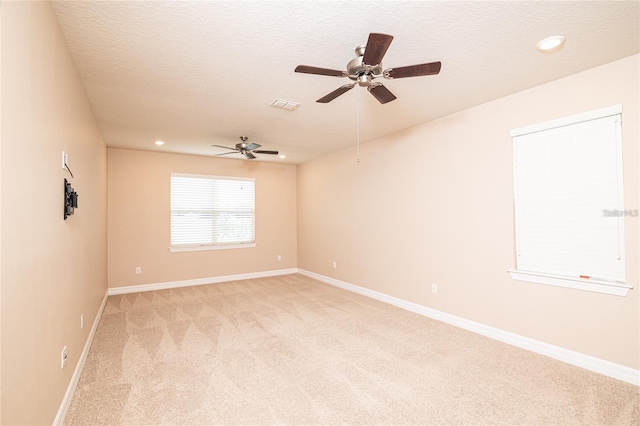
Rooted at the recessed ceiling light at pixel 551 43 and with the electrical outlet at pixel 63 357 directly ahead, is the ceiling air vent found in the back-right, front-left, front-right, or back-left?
front-right

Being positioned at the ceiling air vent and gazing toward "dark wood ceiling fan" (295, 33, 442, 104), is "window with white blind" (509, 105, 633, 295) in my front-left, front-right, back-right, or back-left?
front-left

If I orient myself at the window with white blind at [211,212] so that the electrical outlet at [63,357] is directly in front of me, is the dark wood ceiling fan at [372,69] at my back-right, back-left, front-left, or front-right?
front-left

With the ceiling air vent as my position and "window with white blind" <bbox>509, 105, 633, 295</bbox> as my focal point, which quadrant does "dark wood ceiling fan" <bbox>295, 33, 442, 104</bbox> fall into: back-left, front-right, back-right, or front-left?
front-right

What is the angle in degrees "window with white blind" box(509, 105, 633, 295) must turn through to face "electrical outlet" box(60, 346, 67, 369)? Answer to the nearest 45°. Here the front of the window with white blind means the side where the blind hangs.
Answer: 0° — it already faces it

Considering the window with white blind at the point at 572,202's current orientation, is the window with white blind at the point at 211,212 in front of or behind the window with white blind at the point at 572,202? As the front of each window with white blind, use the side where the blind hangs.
in front

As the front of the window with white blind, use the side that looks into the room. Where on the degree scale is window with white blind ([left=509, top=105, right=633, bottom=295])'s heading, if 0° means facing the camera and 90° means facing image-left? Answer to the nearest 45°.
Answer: approximately 45°

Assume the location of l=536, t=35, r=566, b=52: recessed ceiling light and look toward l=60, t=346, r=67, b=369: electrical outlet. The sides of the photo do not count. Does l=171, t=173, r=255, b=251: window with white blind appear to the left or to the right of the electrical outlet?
right

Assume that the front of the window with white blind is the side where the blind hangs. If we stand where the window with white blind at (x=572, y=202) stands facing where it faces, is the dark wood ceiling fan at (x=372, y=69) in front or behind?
in front

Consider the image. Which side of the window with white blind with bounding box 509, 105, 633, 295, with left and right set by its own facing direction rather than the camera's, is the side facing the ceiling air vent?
front
